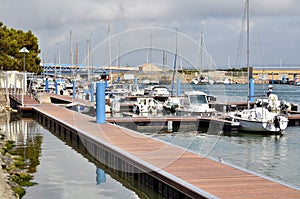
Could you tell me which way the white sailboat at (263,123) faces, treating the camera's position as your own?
facing away from the viewer and to the left of the viewer
